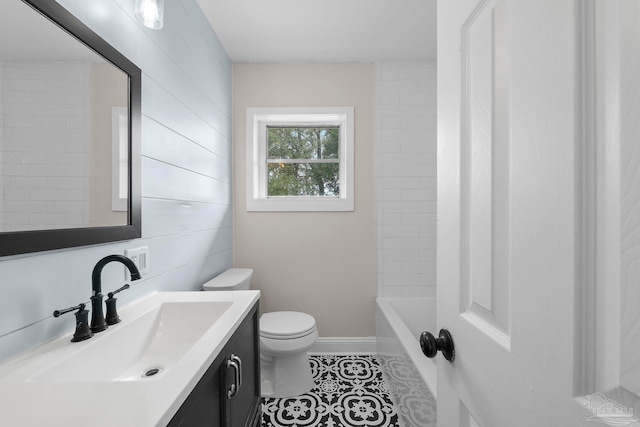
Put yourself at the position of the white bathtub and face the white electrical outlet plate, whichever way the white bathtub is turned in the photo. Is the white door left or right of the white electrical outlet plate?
left

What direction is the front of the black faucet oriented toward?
to the viewer's right

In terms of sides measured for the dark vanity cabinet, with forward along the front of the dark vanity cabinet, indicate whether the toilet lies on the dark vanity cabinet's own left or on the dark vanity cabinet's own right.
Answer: on the dark vanity cabinet's own left

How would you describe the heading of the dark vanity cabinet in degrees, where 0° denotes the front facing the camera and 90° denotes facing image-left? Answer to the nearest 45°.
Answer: approximately 270°

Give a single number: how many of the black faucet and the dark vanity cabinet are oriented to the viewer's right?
2
